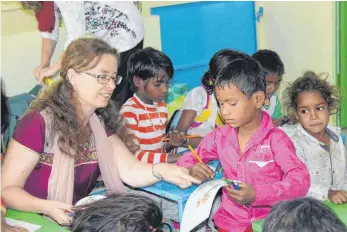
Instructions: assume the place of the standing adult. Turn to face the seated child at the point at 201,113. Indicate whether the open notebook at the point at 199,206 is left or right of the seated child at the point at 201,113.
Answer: right

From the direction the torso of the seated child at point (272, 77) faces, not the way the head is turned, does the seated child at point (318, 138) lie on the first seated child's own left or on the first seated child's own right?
on the first seated child's own left

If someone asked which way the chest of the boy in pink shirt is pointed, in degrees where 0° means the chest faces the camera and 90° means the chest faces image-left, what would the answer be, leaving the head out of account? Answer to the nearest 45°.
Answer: approximately 45°
